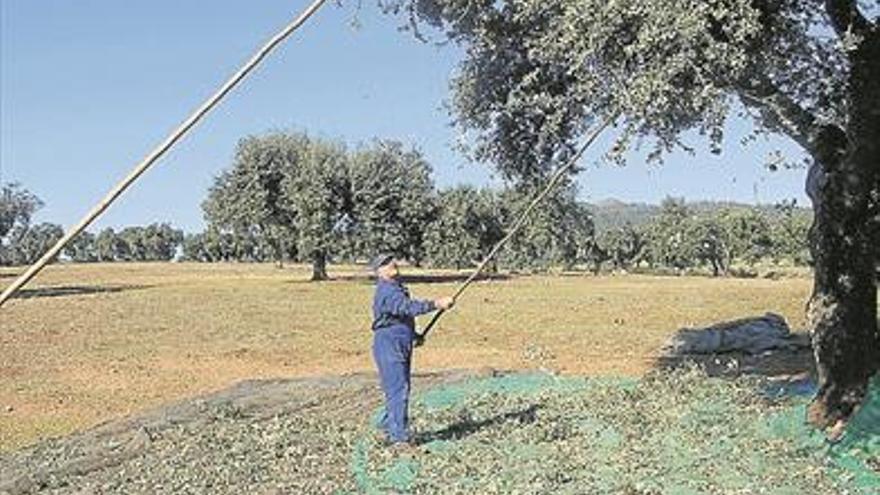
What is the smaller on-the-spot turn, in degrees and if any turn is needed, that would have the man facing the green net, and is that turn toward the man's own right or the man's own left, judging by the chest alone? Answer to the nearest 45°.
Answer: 0° — they already face it

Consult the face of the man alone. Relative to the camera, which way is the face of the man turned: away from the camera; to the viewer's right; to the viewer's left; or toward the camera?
to the viewer's right

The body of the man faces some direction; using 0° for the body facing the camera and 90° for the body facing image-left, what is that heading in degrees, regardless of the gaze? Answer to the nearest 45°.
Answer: approximately 270°
